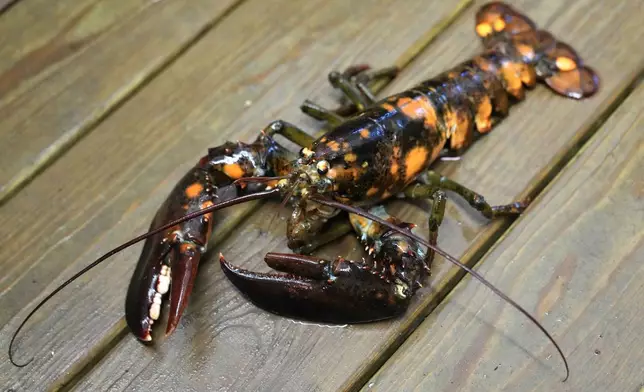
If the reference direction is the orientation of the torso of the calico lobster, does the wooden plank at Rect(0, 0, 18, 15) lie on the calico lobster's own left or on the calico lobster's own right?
on the calico lobster's own right

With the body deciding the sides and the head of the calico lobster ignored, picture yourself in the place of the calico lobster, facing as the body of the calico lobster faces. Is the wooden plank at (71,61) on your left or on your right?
on your right

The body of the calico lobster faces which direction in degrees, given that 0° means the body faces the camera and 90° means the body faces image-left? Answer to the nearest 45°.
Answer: approximately 45°
